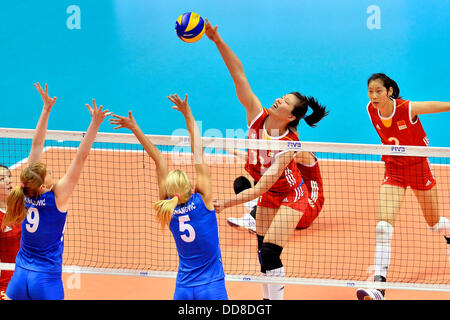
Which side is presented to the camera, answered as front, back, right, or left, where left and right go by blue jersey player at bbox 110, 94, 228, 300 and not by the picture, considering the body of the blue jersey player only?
back

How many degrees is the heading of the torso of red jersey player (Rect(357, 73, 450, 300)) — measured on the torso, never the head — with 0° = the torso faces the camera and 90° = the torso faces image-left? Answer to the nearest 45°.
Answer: approximately 45°

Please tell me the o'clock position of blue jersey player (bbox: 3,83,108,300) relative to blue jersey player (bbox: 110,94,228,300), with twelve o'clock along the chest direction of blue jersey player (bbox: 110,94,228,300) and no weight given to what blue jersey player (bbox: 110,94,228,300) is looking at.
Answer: blue jersey player (bbox: 3,83,108,300) is roughly at 9 o'clock from blue jersey player (bbox: 110,94,228,300).

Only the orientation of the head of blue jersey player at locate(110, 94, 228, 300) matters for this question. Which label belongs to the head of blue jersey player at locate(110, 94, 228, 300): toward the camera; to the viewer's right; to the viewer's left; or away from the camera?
away from the camera

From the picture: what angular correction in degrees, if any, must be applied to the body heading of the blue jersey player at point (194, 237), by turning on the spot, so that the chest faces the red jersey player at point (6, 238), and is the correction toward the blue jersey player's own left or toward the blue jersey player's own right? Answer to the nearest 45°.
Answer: approximately 45° to the blue jersey player's own left

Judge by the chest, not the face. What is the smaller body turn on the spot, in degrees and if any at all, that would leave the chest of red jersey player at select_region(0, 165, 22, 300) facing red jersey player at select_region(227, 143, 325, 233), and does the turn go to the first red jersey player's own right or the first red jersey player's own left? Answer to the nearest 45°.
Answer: approximately 45° to the first red jersey player's own left

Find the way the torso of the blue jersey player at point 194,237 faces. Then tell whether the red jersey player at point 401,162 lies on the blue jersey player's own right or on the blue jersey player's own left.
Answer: on the blue jersey player's own right
